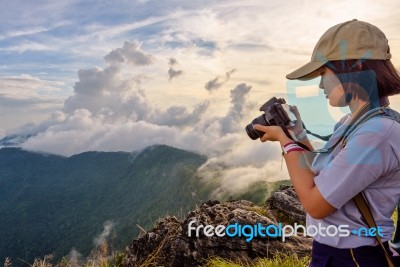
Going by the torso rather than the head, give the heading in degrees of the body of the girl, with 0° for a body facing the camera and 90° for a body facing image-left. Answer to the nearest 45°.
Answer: approximately 90°

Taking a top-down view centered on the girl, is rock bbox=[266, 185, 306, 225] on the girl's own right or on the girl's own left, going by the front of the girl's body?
on the girl's own right

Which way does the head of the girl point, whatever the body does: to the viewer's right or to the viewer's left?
to the viewer's left
